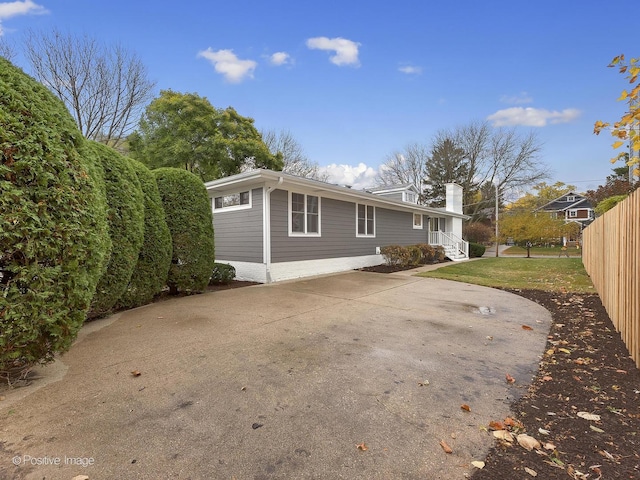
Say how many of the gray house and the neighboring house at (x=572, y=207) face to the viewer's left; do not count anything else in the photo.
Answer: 0

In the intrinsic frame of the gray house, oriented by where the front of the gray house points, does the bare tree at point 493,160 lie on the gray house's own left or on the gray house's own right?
on the gray house's own left

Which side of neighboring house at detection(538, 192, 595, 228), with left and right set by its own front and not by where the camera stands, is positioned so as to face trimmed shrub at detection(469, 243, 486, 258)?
front

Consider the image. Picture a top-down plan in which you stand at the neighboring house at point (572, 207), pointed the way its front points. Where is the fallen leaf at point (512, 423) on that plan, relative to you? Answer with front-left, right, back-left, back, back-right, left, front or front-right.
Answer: front

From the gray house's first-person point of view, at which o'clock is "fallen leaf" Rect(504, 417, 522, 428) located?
The fallen leaf is roughly at 1 o'clock from the gray house.

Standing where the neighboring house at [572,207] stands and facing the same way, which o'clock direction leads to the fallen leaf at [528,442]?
The fallen leaf is roughly at 12 o'clock from the neighboring house.

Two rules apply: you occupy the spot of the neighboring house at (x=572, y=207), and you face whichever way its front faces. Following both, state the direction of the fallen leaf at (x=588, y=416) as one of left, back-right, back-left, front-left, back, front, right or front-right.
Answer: front

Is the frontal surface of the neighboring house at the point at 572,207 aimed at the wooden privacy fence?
yes

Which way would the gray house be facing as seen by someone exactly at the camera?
facing the viewer and to the right of the viewer

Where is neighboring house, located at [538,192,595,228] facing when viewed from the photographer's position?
facing the viewer

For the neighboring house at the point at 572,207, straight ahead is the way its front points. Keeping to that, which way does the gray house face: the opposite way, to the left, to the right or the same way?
to the left
